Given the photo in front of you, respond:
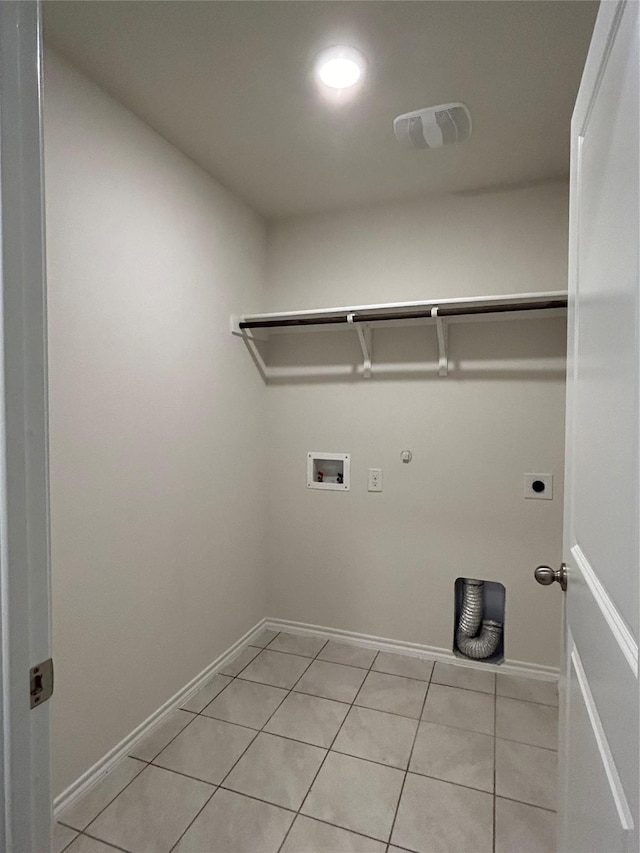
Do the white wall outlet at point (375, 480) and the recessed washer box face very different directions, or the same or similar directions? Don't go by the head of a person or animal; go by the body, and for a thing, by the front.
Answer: same or similar directions

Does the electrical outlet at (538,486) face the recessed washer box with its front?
no

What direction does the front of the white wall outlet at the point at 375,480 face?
toward the camera

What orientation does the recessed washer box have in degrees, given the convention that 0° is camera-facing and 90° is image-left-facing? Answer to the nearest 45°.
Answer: approximately 0°

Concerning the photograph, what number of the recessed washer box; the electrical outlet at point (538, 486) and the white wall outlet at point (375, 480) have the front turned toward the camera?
3

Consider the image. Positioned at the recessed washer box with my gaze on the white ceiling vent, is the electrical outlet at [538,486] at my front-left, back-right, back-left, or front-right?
front-left

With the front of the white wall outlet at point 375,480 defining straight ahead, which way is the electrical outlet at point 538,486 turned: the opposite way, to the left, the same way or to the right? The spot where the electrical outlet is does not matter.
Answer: the same way

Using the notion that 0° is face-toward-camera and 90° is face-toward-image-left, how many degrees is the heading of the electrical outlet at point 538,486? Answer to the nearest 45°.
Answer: approximately 0°
